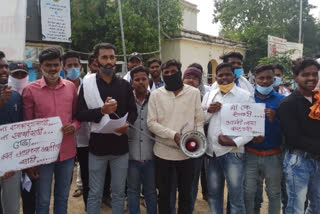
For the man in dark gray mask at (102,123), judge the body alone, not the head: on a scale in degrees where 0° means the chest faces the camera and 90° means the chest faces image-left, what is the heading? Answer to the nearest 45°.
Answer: approximately 0°

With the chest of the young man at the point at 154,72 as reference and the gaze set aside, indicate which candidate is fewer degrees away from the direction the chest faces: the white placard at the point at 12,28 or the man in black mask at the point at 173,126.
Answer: the man in black mask

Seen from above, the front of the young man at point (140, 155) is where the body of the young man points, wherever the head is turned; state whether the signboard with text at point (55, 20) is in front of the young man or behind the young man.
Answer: behind

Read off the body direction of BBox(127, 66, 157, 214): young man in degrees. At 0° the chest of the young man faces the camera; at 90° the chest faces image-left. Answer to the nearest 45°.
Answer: approximately 0°

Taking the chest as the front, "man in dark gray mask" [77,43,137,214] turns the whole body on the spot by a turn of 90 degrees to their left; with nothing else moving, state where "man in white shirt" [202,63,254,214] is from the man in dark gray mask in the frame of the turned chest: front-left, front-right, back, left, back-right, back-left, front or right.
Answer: front
